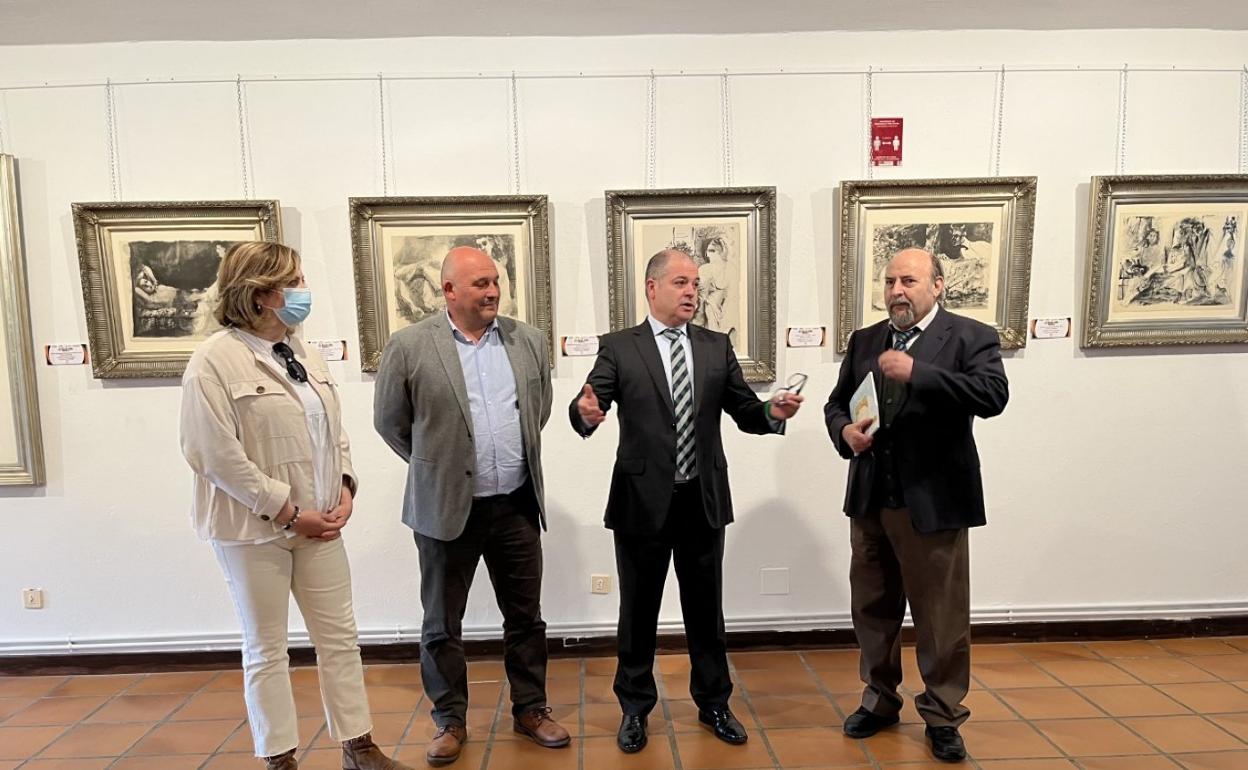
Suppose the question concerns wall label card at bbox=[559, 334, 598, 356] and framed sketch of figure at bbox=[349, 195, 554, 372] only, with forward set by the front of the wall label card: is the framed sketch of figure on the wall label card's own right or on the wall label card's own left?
on the wall label card's own right

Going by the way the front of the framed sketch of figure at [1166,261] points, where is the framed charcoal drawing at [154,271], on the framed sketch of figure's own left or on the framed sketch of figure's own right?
on the framed sketch of figure's own right

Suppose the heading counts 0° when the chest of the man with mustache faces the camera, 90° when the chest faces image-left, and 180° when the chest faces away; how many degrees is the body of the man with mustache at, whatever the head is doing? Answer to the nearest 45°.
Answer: approximately 45°

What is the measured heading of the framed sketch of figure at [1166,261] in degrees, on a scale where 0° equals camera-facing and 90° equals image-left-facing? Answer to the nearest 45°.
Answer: approximately 0°

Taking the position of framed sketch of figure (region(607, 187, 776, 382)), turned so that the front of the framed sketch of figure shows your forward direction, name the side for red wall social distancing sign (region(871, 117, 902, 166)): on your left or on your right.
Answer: on your left

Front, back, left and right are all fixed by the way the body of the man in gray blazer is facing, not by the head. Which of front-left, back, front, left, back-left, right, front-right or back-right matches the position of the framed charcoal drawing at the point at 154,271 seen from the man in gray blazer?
back
